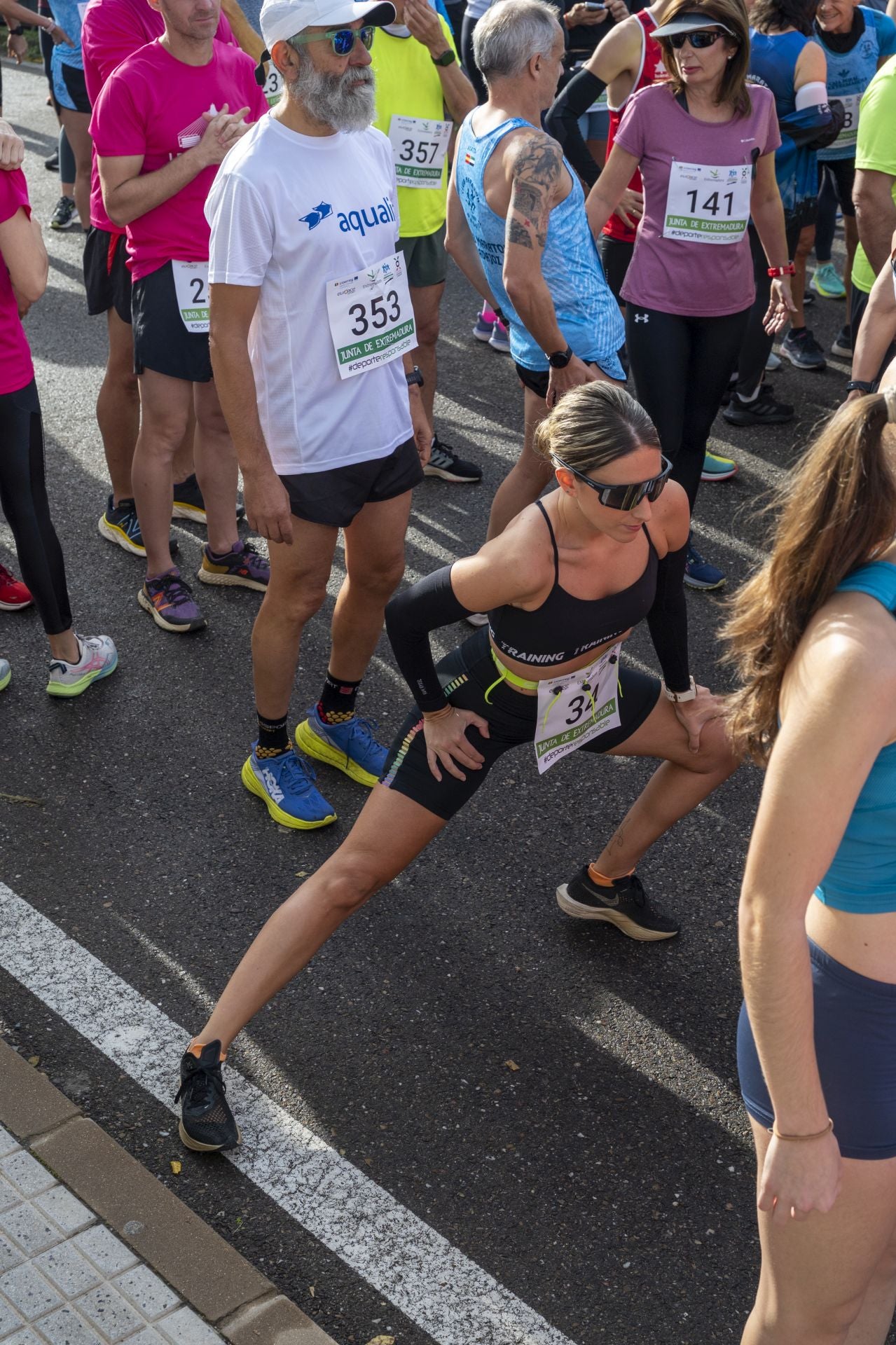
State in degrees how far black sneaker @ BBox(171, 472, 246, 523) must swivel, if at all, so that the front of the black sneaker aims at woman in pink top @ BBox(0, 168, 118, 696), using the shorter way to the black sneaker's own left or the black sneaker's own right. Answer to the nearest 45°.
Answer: approximately 90° to the black sneaker's own right

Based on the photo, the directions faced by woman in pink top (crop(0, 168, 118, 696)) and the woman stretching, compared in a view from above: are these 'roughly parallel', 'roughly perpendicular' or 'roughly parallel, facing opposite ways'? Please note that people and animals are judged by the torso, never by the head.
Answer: roughly perpendicular

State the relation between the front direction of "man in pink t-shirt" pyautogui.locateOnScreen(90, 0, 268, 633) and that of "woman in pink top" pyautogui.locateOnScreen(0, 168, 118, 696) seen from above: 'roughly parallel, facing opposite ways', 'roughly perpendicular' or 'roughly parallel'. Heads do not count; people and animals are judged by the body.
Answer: roughly perpendicular

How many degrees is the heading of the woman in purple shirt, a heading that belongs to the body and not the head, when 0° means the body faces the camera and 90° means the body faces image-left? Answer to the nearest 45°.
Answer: approximately 0°

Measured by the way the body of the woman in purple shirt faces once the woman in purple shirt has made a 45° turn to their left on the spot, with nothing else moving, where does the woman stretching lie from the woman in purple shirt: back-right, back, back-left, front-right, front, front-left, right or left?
front-right

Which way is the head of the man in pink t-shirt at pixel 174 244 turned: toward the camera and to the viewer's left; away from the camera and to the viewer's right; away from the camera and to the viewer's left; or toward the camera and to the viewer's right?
toward the camera and to the viewer's right

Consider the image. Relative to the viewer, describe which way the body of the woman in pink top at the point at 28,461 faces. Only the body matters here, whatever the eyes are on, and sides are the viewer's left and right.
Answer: facing away from the viewer and to the right of the viewer

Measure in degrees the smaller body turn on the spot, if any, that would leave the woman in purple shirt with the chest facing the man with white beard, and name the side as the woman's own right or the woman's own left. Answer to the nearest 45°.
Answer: approximately 45° to the woman's own right
